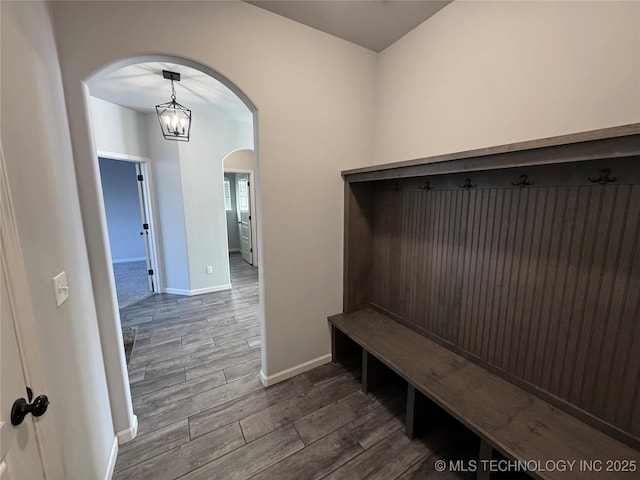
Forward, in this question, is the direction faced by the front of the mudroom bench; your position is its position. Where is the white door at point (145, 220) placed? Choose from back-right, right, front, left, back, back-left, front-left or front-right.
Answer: front-right

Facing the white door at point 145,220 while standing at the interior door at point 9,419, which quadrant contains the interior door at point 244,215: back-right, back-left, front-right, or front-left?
front-right

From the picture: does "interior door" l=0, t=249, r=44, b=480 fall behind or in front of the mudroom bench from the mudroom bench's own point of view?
in front

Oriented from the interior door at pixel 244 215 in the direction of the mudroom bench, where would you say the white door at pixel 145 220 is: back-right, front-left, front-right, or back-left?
front-right

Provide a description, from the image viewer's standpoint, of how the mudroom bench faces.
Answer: facing the viewer and to the left of the viewer

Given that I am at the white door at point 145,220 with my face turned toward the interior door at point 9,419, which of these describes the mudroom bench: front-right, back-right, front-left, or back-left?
front-left

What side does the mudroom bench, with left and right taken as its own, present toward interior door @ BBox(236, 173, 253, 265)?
right
